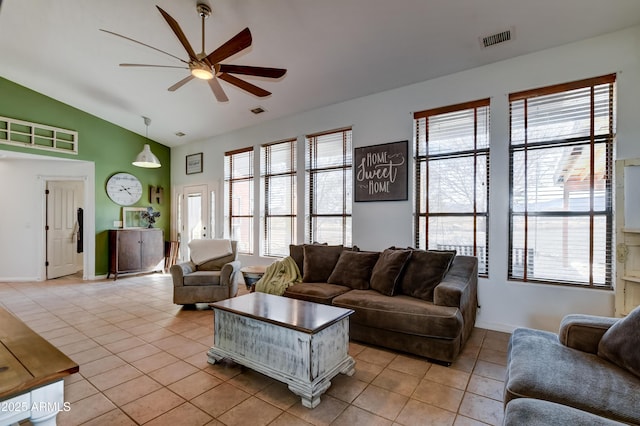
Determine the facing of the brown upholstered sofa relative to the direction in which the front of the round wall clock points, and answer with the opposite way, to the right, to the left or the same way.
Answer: to the right

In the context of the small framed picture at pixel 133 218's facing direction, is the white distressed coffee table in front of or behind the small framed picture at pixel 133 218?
in front

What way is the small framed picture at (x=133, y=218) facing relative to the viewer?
toward the camera

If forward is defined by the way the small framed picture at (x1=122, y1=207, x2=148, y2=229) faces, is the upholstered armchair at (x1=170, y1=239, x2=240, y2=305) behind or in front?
in front

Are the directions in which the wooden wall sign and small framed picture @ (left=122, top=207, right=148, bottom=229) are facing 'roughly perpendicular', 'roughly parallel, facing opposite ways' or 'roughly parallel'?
roughly perpendicular

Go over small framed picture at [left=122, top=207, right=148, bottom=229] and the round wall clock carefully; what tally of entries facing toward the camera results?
2

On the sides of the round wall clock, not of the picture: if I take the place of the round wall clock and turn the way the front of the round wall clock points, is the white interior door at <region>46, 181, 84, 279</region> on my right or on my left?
on my right

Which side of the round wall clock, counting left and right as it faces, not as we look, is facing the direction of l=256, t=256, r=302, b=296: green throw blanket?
front

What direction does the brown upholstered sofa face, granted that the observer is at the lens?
facing the viewer and to the left of the viewer

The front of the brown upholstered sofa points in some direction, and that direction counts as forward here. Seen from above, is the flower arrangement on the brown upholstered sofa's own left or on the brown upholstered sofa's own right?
on the brown upholstered sofa's own right

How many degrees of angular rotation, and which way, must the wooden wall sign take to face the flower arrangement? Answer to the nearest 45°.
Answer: approximately 45° to its right

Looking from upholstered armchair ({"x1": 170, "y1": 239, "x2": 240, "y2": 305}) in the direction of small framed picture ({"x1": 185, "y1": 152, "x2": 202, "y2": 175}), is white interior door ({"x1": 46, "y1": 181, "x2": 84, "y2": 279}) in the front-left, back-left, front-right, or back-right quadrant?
front-left

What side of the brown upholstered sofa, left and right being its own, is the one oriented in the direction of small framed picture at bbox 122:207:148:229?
right

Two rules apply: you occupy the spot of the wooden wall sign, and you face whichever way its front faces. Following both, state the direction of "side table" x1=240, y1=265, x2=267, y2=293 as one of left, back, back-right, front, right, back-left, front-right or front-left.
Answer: front-right

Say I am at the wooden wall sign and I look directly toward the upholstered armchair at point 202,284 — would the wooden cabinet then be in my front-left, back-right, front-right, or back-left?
front-right

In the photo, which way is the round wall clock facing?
toward the camera
